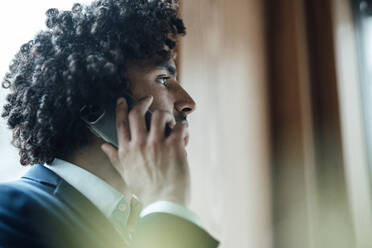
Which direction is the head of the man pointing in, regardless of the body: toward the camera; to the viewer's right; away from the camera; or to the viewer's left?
to the viewer's right

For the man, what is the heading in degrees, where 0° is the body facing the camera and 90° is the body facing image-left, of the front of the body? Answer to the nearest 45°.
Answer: approximately 270°
